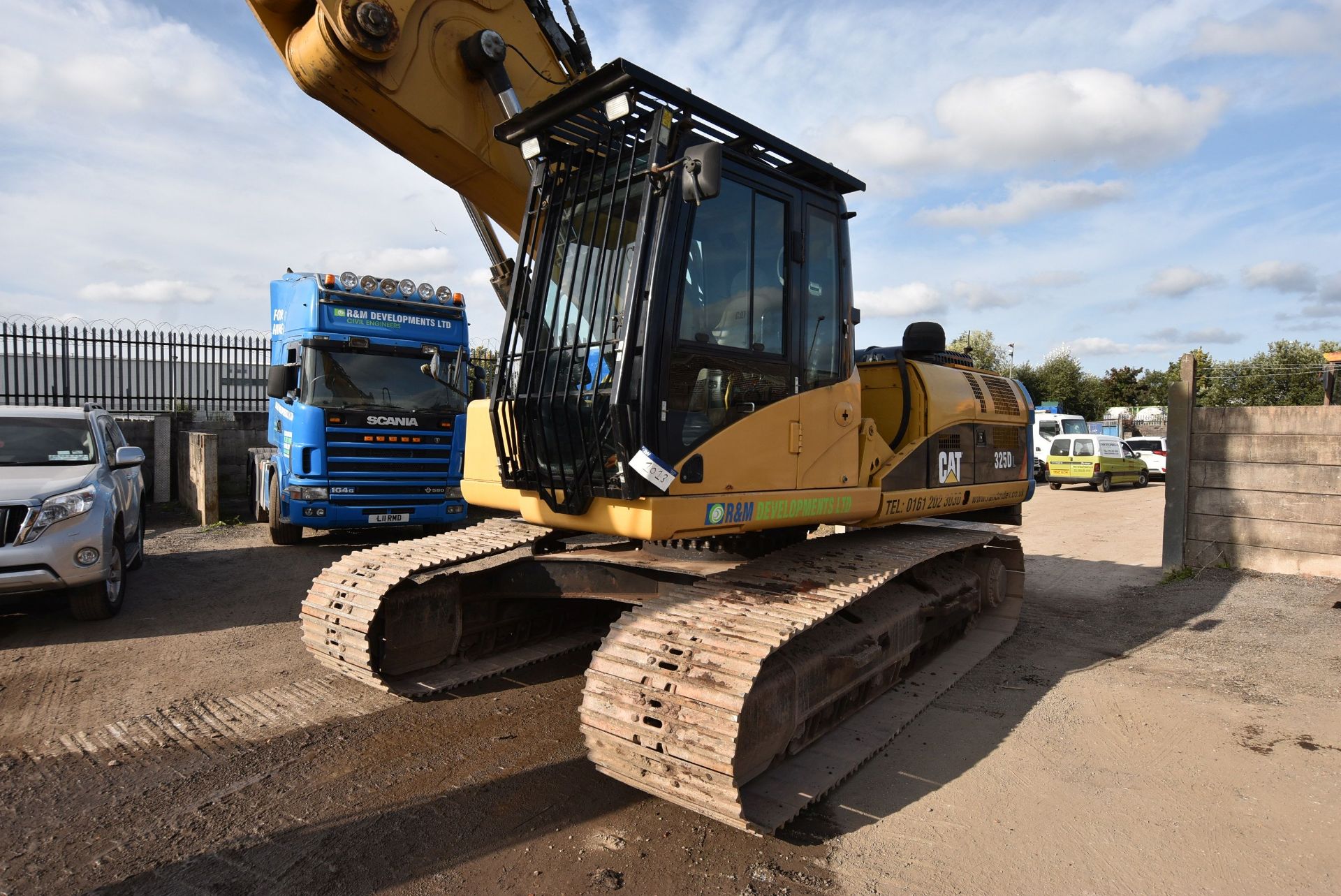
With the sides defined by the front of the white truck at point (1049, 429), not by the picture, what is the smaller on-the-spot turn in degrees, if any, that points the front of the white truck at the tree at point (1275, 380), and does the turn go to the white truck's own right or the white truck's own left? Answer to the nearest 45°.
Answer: approximately 90° to the white truck's own left

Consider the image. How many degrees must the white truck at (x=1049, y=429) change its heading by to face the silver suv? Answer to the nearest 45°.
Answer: approximately 45° to its right

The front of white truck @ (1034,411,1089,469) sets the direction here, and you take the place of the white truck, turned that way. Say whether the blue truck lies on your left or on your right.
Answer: on your right

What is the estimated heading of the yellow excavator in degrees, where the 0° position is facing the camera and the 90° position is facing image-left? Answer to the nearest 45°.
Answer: approximately 45°

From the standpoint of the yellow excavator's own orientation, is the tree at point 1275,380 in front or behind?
behind

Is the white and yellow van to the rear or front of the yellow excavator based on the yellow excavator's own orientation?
to the rear

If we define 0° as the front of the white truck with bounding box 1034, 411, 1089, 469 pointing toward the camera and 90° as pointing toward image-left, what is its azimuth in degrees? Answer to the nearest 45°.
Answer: approximately 315°

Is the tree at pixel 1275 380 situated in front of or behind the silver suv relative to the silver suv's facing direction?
behind

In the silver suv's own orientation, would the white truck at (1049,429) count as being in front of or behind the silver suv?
behind

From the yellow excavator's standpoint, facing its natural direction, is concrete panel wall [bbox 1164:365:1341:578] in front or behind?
behind

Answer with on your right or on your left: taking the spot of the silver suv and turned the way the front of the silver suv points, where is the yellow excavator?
on your left
